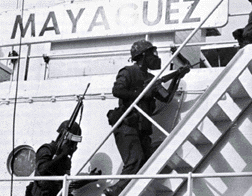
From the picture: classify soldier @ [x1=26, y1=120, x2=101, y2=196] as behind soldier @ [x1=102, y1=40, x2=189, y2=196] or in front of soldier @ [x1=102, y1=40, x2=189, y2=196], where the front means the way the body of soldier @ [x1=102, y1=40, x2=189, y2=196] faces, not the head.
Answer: behind

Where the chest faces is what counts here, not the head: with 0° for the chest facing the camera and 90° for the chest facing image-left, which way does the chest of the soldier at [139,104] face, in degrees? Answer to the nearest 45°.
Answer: approximately 270°

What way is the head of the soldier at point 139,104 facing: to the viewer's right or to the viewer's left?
to the viewer's right
